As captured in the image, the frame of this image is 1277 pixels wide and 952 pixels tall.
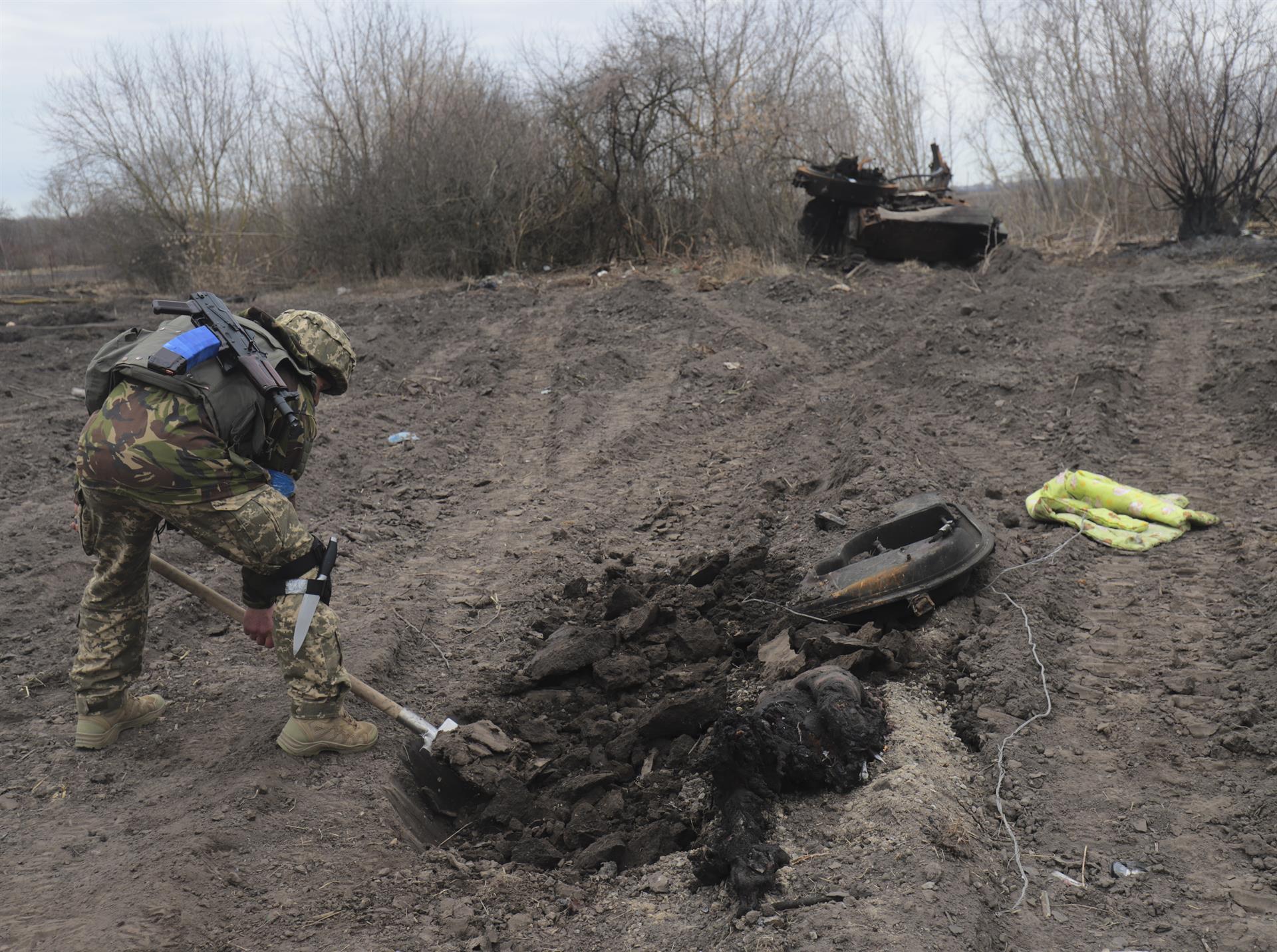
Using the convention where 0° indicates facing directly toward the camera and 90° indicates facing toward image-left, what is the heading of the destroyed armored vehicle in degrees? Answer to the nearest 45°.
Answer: approximately 270°

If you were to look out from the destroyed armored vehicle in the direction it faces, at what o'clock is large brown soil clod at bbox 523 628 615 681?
The large brown soil clod is roughly at 3 o'clock from the destroyed armored vehicle.

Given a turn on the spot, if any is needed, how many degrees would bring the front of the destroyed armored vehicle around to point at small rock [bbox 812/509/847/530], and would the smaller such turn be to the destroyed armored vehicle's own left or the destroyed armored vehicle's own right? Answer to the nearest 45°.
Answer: approximately 90° to the destroyed armored vehicle's own right

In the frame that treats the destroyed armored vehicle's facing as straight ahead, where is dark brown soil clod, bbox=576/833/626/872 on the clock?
The dark brown soil clod is roughly at 3 o'clock from the destroyed armored vehicle.

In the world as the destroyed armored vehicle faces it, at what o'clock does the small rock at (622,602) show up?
The small rock is roughly at 3 o'clock from the destroyed armored vehicle.

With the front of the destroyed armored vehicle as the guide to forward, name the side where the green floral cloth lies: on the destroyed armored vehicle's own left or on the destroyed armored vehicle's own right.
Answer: on the destroyed armored vehicle's own right

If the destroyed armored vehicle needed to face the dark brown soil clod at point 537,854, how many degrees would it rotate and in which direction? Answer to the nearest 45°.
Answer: approximately 90° to its right
